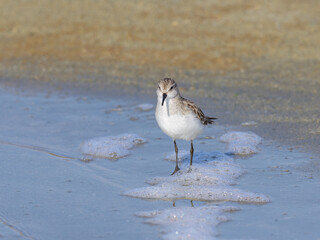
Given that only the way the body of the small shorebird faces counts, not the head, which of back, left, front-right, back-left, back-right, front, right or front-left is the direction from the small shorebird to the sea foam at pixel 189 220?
front-left

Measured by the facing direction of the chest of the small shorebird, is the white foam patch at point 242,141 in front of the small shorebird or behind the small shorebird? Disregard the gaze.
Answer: behind

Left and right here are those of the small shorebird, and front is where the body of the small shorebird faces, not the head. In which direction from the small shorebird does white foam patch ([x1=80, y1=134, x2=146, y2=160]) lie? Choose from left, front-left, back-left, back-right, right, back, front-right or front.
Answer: right

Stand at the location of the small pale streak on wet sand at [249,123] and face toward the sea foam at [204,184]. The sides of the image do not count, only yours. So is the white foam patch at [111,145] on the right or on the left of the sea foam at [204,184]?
right

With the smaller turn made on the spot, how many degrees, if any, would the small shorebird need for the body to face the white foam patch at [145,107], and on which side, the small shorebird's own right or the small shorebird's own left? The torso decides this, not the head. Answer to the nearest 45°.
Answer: approximately 135° to the small shorebird's own right

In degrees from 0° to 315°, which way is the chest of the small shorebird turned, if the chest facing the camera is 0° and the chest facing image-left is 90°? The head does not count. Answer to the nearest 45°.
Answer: approximately 45°
